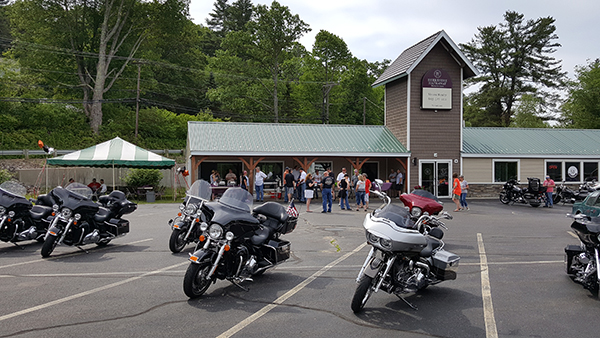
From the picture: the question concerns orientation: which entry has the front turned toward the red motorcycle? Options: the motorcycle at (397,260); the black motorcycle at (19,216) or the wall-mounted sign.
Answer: the wall-mounted sign

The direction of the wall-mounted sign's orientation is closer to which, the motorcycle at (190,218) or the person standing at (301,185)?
the motorcycle

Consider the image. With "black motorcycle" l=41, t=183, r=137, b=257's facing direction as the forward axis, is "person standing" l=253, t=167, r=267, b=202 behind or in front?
behind

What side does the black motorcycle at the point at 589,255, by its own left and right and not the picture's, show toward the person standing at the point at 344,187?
back

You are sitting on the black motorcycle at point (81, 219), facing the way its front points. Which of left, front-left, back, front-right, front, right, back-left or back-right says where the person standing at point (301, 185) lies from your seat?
back

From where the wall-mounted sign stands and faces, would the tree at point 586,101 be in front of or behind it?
behind

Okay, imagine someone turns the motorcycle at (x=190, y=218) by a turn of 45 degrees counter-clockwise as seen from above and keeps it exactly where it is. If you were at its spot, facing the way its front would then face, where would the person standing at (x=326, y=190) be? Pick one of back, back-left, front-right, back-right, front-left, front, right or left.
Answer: back-left
